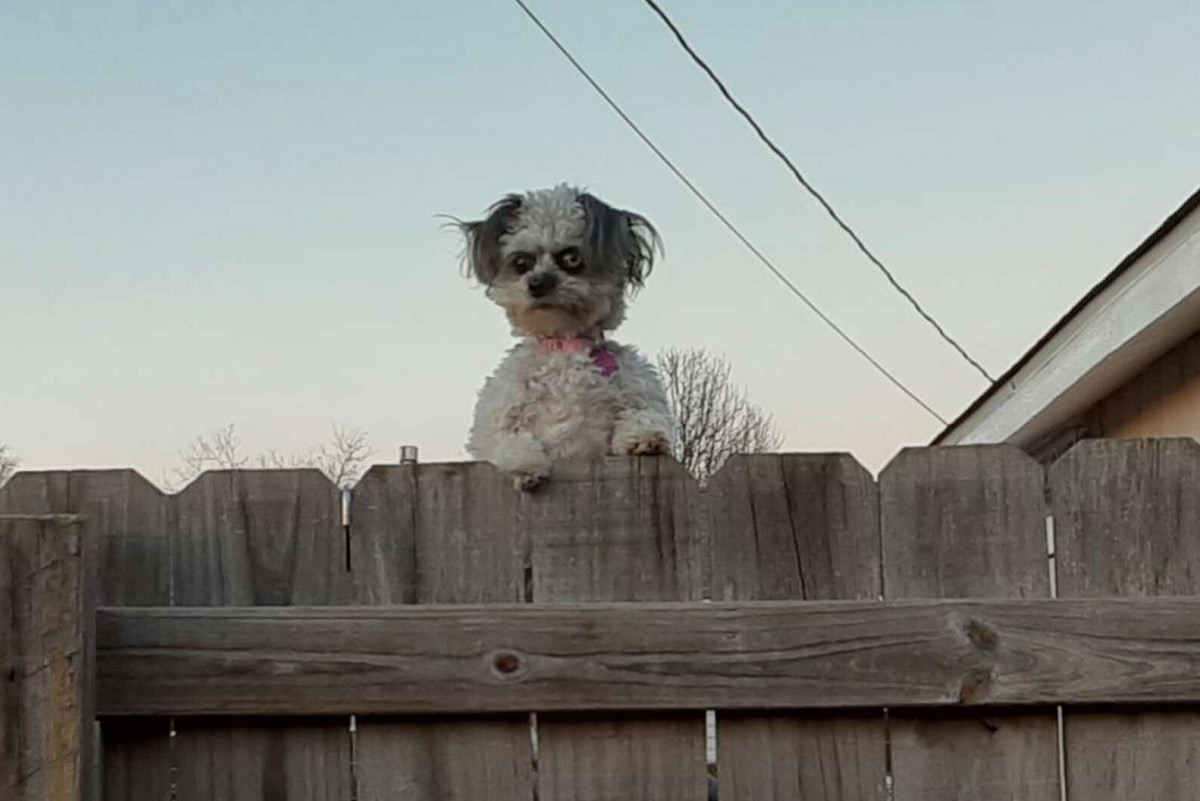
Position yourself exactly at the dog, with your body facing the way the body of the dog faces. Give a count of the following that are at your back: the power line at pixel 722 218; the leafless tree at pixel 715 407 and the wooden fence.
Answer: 2

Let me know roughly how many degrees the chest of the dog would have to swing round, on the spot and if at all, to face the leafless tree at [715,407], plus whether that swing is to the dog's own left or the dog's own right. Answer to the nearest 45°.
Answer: approximately 180°

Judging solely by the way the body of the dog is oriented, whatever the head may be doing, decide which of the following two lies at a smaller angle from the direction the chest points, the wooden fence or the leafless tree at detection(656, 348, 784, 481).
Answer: the wooden fence

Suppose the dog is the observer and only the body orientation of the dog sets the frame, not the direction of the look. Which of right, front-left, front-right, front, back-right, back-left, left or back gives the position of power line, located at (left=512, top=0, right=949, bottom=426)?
back

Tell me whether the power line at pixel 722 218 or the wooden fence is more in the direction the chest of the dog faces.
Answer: the wooden fence

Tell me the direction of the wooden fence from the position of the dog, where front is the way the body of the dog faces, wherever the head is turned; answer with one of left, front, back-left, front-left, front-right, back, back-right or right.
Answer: front

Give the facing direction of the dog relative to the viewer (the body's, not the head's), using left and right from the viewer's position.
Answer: facing the viewer

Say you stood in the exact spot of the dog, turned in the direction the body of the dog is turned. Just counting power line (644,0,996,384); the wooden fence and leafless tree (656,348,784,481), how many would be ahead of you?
1
